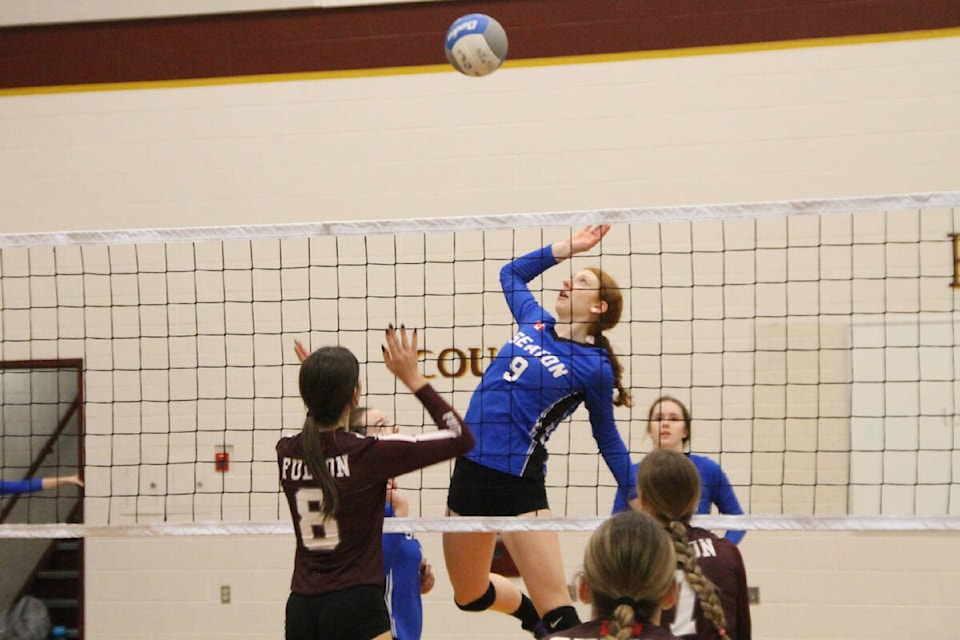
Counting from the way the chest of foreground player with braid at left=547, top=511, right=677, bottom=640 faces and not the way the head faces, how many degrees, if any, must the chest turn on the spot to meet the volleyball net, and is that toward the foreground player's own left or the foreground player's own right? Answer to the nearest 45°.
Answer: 0° — they already face it

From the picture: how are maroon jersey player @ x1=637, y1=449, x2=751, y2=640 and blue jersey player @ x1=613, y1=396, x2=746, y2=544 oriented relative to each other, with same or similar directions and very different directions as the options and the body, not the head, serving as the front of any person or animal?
very different directions

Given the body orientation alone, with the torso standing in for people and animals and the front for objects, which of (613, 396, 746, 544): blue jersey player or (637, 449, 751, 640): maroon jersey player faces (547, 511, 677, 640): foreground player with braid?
the blue jersey player

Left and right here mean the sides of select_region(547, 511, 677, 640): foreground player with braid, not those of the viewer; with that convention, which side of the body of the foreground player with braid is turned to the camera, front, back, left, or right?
back

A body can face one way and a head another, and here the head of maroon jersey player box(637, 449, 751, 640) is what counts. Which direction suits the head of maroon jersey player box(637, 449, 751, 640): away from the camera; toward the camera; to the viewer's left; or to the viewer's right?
away from the camera

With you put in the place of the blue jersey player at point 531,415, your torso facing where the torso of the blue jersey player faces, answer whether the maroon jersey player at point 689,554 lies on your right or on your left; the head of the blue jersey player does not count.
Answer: on your left

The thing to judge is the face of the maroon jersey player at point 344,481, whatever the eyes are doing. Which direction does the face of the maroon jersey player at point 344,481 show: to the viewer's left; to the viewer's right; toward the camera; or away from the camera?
away from the camera

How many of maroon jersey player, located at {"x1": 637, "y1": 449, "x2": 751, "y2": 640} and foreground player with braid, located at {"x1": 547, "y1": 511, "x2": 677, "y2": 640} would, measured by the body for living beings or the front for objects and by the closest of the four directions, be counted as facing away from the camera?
2

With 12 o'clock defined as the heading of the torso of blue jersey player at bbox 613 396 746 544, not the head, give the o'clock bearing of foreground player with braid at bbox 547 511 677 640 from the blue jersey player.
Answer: The foreground player with braid is roughly at 12 o'clock from the blue jersey player.

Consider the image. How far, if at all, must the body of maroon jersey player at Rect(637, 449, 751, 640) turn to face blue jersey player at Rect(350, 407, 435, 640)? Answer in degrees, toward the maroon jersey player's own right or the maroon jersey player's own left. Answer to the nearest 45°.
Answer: approximately 45° to the maroon jersey player's own left

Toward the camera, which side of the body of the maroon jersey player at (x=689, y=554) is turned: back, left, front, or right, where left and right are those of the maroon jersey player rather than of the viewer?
back
